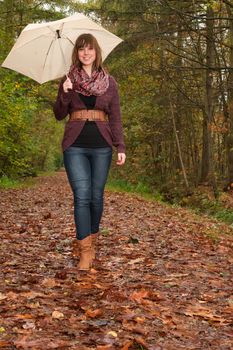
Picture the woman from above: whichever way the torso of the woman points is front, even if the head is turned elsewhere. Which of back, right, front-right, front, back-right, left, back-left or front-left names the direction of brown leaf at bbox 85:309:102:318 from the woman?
front

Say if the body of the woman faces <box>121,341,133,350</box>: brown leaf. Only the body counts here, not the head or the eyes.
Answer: yes

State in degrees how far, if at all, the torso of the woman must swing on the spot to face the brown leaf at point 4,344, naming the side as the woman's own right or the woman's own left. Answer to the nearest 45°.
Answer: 0° — they already face it

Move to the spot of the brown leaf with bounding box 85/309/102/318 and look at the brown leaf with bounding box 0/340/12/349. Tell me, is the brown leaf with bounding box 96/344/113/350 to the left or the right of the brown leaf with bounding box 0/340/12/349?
left

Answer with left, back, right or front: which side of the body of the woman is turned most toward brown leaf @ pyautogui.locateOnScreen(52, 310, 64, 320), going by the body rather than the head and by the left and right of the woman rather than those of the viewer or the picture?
front

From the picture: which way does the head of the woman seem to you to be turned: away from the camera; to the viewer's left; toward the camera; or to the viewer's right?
toward the camera

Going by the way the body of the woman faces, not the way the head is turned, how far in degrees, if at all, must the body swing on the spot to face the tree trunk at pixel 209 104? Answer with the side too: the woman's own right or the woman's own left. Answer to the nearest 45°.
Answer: approximately 180°

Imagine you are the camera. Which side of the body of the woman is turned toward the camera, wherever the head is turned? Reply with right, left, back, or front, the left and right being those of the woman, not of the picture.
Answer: front

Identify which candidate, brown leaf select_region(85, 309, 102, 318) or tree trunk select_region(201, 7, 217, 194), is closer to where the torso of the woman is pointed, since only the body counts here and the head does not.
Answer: the brown leaf

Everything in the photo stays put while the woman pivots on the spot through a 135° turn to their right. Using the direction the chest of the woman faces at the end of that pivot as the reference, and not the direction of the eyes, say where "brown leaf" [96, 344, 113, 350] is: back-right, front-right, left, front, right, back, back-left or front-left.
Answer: back-left
